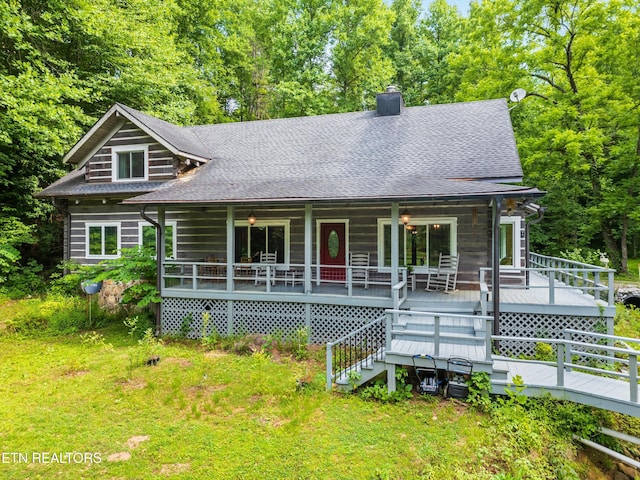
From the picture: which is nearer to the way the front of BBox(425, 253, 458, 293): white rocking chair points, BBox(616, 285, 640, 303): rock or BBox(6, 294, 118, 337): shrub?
the shrub

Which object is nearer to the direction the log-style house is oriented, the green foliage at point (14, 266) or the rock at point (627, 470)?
the rock

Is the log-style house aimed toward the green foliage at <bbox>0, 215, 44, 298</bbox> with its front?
no

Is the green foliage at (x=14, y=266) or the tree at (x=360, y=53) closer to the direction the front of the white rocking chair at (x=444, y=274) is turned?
the green foliage

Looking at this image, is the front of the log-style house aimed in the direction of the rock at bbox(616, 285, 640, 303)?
no

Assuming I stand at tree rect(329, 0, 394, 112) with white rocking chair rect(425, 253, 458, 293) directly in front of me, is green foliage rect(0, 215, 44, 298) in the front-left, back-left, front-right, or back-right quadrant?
front-right

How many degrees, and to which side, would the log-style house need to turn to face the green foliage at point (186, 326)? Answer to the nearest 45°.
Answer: approximately 90° to its right

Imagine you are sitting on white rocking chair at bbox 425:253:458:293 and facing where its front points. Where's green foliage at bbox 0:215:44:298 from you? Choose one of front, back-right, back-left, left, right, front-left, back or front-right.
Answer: front-right

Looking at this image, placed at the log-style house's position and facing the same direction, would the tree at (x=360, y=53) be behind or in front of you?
behind

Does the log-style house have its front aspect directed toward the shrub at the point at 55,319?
no

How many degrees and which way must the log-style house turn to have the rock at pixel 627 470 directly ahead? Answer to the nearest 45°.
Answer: approximately 45° to its left

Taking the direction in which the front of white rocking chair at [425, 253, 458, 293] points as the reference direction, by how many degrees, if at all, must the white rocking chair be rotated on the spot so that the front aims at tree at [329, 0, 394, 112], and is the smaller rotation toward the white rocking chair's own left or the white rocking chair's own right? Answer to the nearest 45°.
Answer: approximately 135° to the white rocking chair's own right

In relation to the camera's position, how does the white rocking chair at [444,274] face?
facing the viewer and to the left of the viewer

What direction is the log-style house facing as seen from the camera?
toward the camera
